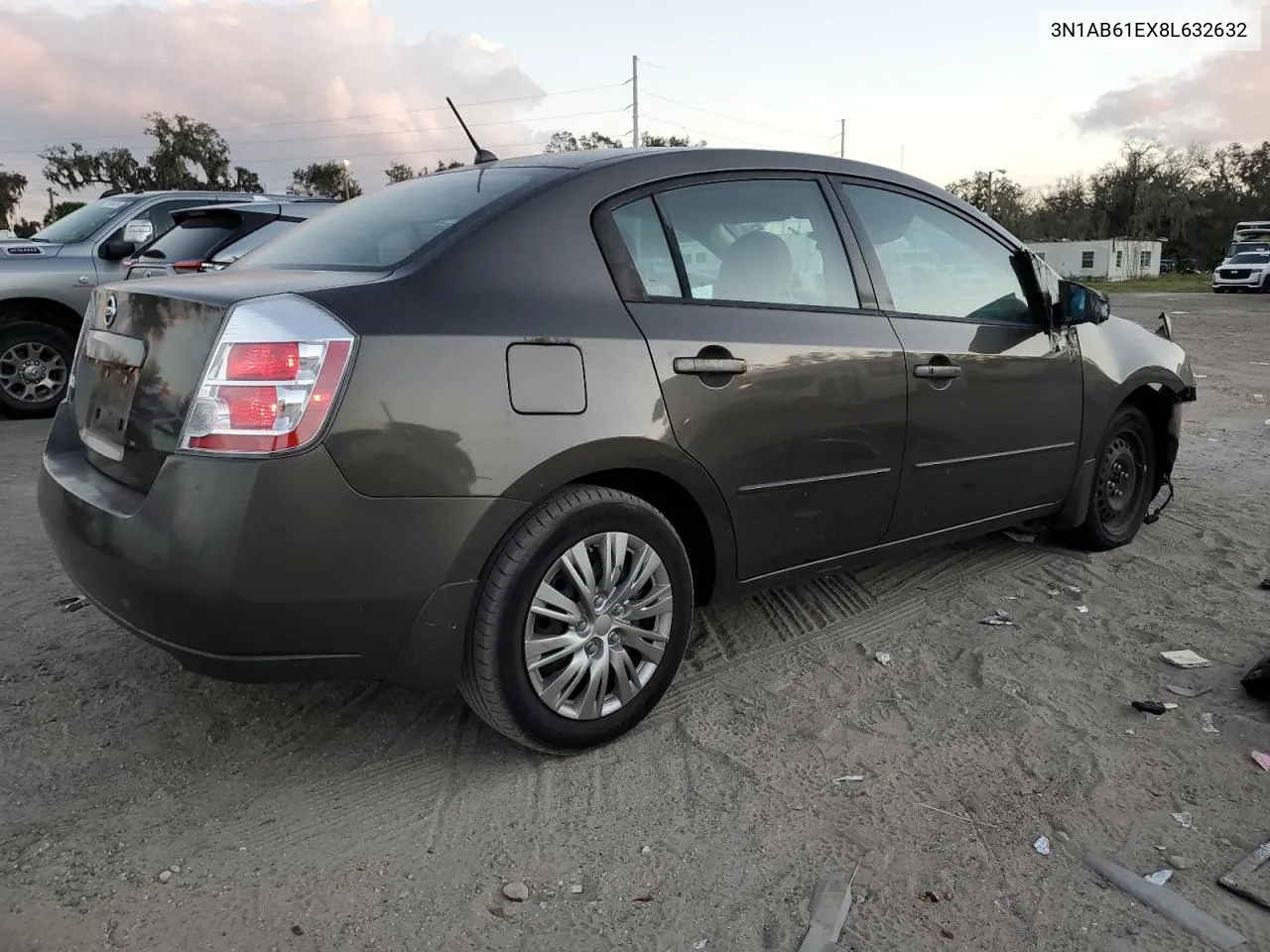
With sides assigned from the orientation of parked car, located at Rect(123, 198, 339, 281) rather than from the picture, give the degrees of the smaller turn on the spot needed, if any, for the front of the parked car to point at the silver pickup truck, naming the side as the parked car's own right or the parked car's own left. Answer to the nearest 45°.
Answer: approximately 90° to the parked car's own left

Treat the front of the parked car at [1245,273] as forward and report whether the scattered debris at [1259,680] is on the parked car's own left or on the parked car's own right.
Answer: on the parked car's own left

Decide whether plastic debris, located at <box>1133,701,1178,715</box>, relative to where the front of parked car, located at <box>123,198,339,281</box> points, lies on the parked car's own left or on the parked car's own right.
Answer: on the parked car's own right

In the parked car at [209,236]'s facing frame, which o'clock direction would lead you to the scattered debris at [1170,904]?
The scattered debris is roughly at 4 o'clock from the parked car.

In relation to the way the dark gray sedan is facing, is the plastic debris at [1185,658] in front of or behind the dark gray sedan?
in front

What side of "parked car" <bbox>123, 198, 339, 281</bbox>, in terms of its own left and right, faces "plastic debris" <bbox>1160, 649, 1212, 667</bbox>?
right

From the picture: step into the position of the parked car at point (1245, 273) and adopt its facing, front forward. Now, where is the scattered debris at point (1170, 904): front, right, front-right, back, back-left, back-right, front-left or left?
front-left

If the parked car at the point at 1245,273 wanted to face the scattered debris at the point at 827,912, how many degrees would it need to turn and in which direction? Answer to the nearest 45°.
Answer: approximately 45° to its left

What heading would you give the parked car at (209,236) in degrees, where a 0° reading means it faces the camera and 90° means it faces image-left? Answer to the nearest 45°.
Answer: approximately 225°

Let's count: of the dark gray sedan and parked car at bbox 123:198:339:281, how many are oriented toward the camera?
0

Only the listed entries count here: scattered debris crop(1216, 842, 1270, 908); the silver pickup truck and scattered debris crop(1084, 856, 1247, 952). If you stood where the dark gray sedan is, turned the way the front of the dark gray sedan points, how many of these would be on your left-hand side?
1

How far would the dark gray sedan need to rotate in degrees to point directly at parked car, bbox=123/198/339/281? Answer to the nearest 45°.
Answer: approximately 90° to its left
